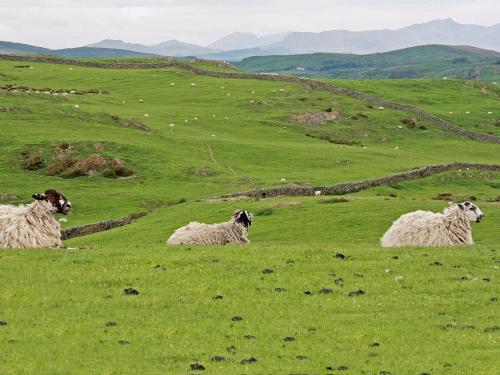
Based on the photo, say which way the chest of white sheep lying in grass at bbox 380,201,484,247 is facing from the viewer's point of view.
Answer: to the viewer's right

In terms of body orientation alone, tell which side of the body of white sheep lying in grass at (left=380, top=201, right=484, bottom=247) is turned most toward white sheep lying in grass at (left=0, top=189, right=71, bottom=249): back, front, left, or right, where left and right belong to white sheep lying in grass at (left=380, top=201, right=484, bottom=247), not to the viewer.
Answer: back

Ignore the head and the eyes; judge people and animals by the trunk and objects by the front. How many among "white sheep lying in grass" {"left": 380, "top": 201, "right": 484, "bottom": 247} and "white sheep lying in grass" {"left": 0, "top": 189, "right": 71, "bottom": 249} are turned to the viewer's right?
2

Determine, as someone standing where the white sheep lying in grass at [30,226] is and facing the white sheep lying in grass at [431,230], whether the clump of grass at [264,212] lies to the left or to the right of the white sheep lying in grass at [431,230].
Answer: left

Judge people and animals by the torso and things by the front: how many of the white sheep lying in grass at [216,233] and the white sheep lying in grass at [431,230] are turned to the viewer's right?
2

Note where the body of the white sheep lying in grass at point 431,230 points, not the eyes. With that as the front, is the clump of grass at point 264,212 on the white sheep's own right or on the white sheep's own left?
on the white sheep's own left

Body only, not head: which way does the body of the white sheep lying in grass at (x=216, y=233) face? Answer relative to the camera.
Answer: to the viewer's right

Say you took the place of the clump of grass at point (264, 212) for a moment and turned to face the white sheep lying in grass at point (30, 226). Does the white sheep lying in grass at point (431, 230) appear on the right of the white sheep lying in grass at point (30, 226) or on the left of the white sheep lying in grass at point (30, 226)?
left

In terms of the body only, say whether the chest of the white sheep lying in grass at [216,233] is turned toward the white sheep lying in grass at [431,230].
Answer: yes

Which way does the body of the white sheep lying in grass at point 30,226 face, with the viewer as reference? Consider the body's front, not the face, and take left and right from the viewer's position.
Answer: facing to the right of the viewer

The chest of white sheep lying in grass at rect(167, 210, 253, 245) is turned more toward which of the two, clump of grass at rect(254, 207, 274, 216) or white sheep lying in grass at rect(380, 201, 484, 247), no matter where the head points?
the white sheep lying in grass

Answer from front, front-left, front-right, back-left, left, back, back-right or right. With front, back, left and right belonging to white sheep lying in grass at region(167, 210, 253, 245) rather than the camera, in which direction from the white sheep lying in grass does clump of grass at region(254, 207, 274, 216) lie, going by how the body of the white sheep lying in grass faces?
left

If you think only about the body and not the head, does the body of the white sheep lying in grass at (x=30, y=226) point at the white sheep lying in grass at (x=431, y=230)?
yes
